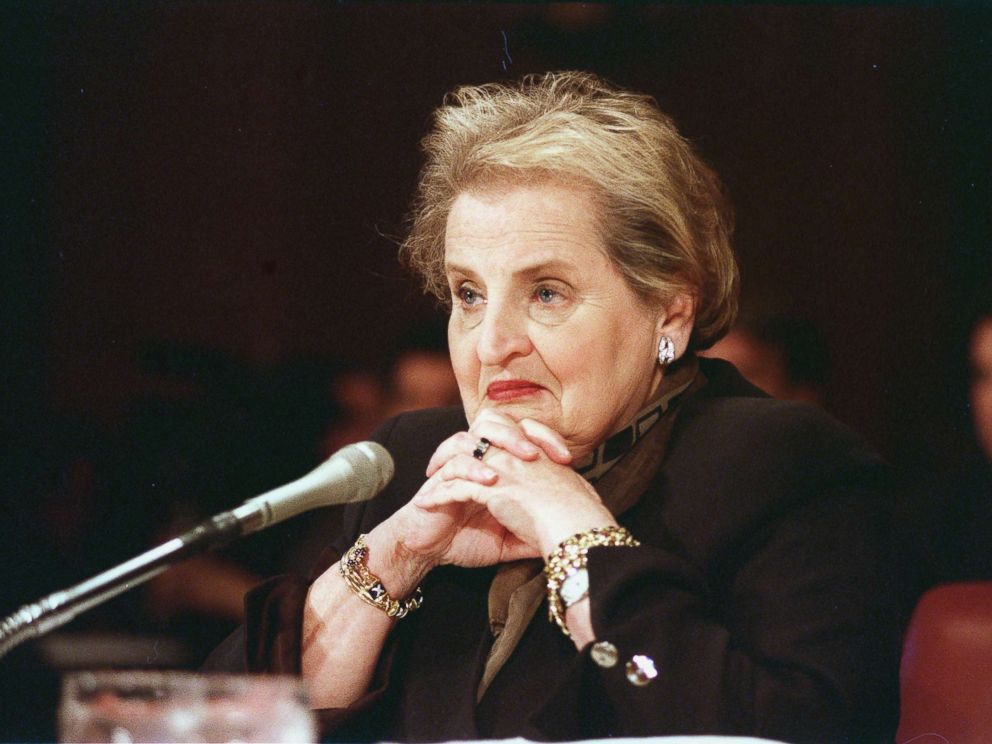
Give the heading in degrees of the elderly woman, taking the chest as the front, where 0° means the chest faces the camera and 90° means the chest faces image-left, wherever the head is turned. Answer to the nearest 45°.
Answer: approximately 45°

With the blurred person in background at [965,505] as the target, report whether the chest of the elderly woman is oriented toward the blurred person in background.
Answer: no

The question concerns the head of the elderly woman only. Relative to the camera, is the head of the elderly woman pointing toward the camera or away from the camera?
toward the camera

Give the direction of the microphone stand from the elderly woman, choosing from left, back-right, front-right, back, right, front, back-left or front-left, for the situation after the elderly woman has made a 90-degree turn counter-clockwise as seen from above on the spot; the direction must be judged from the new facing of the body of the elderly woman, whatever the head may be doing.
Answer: right

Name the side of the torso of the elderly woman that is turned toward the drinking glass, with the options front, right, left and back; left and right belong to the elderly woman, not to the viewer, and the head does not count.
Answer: front
